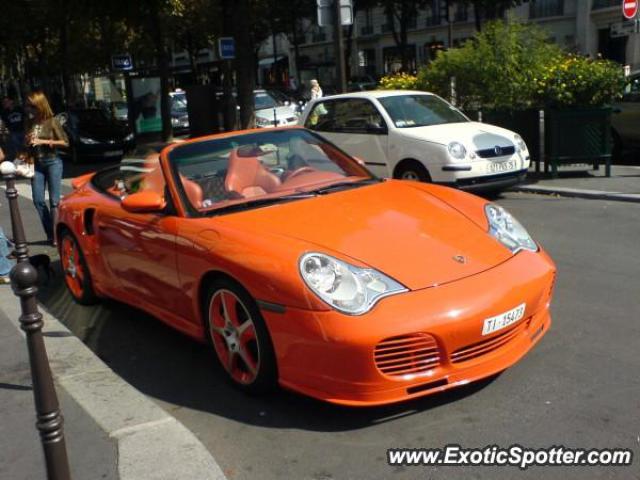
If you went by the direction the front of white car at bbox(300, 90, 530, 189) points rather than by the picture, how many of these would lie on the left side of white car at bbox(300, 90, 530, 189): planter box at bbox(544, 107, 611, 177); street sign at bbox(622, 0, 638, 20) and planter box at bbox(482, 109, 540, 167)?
3

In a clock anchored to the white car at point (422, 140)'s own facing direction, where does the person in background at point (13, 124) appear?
The person in background is roughly at 5 o'clock from the white car.

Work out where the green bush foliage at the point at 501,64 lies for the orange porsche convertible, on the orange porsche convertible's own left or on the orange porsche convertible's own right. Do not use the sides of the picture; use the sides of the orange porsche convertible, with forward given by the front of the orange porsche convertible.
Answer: on the orange porsche convertible's own left

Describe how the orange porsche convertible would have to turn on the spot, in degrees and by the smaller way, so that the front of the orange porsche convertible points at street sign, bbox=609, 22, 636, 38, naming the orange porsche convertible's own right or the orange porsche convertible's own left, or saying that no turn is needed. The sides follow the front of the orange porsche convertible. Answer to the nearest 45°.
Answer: approximately 90° to the orange porsche convertible's own left

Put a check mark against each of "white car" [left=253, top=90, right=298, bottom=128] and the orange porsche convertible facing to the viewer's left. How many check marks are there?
0

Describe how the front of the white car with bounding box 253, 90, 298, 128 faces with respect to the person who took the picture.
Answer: facing the viewer and to the right of the viewer

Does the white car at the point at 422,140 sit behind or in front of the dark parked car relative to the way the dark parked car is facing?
in front

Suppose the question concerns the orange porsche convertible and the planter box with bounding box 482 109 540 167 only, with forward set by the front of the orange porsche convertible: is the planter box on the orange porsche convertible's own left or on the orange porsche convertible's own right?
on the orange porsche convertible's own left

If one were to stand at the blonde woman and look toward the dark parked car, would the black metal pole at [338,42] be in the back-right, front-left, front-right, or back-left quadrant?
front-right

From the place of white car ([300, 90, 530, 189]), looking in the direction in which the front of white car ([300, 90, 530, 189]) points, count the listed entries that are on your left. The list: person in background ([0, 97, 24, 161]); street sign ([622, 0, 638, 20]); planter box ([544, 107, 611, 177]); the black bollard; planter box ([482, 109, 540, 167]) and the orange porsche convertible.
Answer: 3
